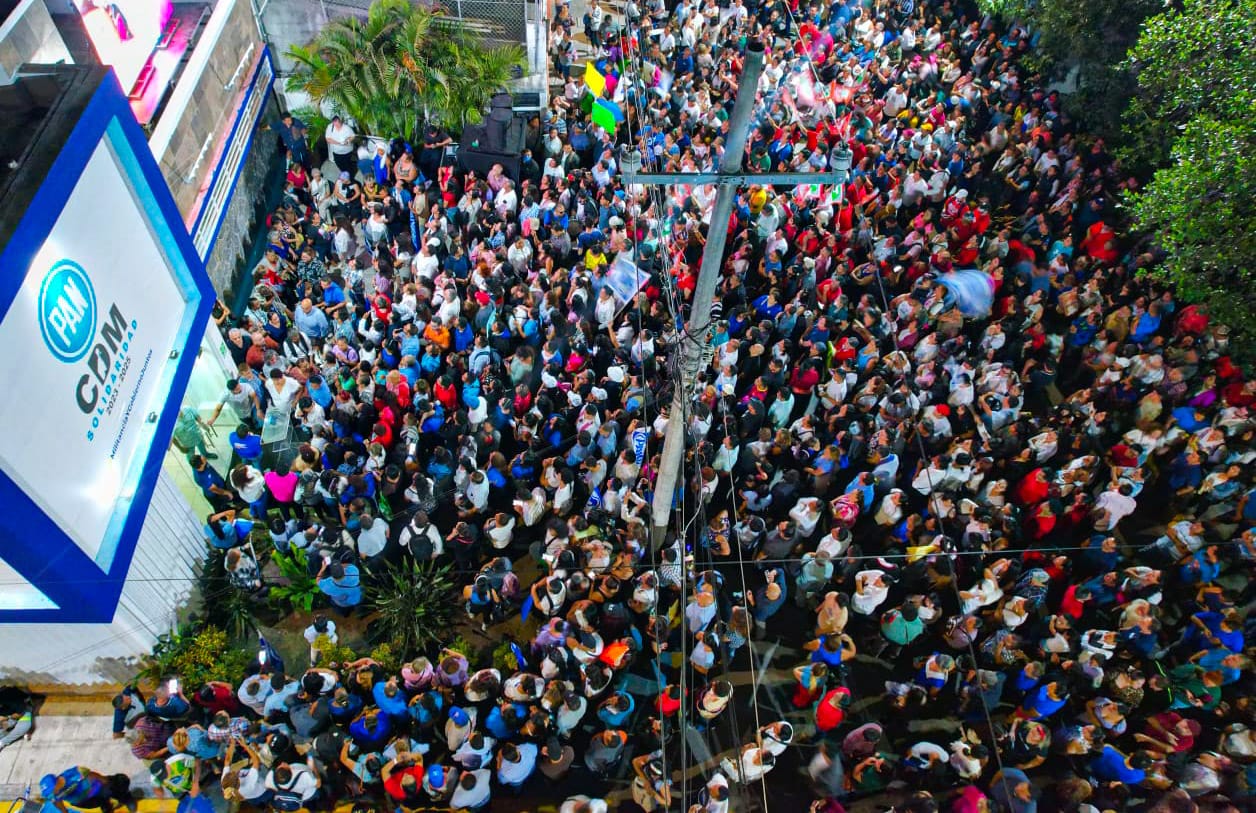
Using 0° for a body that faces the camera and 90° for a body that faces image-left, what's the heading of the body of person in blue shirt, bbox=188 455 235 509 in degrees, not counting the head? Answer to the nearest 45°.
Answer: approximately 270°

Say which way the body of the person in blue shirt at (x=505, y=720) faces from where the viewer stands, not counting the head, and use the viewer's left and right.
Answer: facing away from the viewer and to the left of the viewer

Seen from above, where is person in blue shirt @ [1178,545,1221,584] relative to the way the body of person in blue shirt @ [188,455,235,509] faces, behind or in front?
in front

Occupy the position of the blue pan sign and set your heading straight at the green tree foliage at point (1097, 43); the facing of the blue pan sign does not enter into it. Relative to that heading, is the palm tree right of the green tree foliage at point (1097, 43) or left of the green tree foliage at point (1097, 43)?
left

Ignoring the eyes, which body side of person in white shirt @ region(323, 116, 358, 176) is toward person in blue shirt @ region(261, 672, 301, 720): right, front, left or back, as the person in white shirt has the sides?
front

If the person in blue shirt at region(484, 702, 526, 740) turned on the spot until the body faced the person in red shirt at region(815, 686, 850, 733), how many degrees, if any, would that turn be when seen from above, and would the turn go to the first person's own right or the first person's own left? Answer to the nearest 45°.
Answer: approximately 135° to the first person's own right

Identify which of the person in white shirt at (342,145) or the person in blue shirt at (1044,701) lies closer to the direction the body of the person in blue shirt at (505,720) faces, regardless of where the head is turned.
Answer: the person in white shirt

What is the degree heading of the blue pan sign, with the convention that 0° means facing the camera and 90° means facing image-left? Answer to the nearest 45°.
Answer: approximately 315°

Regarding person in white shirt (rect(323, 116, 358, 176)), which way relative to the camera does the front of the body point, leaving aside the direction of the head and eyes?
toward the camera
